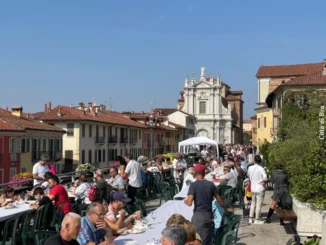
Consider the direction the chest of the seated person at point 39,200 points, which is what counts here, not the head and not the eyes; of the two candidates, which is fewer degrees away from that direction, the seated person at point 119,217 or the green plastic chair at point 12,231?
the green plastic chair

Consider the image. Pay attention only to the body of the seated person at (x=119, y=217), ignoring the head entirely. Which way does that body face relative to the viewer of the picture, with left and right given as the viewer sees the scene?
facing to the right of the viewer

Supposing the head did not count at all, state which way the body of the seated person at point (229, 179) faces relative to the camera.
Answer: to the viewer's left

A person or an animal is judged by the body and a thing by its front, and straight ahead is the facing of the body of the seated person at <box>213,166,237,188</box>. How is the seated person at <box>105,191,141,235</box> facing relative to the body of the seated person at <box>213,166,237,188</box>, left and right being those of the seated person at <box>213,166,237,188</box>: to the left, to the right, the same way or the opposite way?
the opposite way

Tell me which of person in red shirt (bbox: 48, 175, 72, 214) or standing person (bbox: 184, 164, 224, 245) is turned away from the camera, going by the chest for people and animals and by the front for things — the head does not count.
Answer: standing person (bbox: 184, 164, 224, 245)

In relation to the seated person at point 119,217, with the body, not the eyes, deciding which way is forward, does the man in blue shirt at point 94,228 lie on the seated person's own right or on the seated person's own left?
on the seated person's own right

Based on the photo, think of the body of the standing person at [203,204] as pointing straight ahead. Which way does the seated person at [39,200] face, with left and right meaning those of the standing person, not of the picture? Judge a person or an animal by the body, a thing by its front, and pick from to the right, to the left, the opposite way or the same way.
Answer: to the left

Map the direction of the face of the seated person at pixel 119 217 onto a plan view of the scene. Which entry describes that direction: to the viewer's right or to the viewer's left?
to the viewer's right

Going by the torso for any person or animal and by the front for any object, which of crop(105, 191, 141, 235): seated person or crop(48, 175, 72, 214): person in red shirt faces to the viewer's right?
the seated person

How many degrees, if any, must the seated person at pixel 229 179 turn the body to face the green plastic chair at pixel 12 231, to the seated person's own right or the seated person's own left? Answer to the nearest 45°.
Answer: approximately 45° to the seated person's own left
